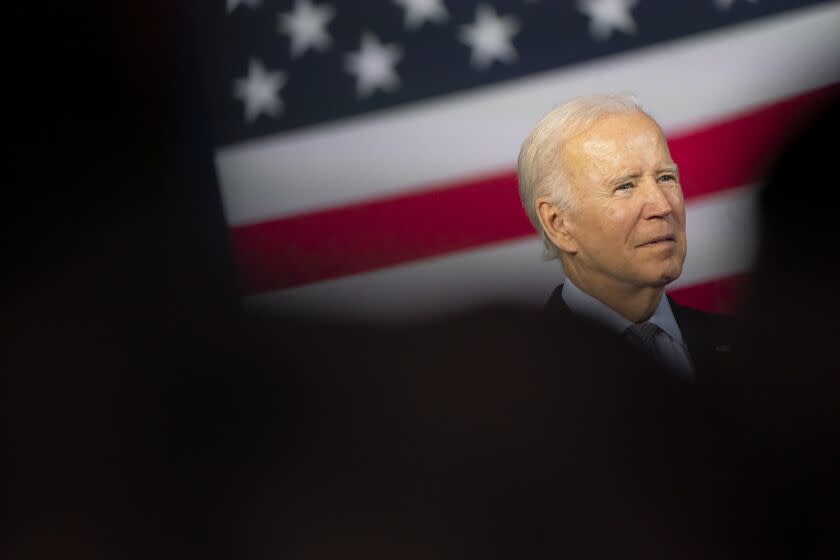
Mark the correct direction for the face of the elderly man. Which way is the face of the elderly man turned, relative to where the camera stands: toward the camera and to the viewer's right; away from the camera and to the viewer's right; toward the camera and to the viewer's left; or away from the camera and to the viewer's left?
toward the camera and to the viewer's right

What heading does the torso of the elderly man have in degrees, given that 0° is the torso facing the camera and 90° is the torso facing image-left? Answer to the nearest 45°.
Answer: approximately 315°
